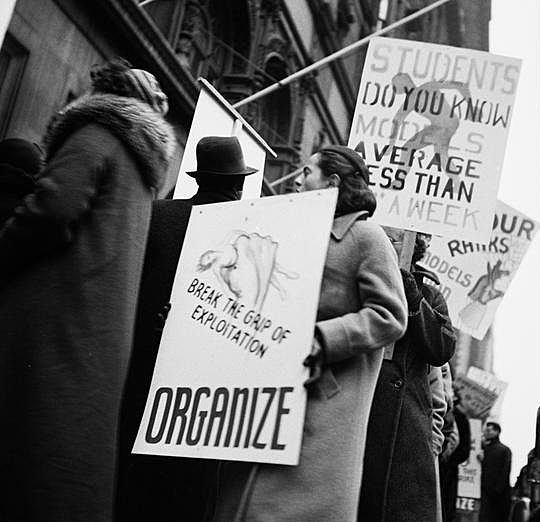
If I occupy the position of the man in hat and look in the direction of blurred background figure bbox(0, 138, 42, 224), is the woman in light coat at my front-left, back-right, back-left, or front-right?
back-left

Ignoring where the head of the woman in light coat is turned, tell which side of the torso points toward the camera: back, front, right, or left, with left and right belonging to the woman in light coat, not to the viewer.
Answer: left
